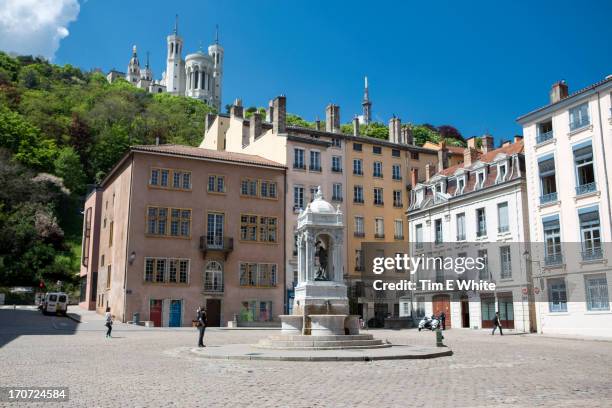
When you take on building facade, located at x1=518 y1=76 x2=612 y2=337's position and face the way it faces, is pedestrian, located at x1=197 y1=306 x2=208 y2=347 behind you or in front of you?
in front

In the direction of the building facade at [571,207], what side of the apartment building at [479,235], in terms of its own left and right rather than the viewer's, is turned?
left

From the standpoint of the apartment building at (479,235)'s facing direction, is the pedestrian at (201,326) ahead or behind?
ahead

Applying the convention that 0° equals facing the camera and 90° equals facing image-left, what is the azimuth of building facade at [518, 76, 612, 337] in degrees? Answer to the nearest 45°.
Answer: approximately 45°

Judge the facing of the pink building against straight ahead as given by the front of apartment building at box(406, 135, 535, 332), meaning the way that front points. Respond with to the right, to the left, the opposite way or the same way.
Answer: to the left

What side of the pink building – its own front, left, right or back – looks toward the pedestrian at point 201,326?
front

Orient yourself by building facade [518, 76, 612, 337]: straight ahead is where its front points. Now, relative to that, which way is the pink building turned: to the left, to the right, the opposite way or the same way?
to the left

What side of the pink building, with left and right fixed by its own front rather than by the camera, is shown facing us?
front

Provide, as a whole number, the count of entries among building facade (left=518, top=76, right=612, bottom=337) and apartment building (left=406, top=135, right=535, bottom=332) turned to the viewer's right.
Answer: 0

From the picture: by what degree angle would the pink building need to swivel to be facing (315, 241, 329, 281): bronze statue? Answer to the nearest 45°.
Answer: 0° — it already faces it

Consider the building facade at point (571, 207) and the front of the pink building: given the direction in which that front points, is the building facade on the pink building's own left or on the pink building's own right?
on the pink building's own left

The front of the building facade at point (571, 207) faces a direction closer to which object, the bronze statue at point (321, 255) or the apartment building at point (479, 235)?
the bronze statue
